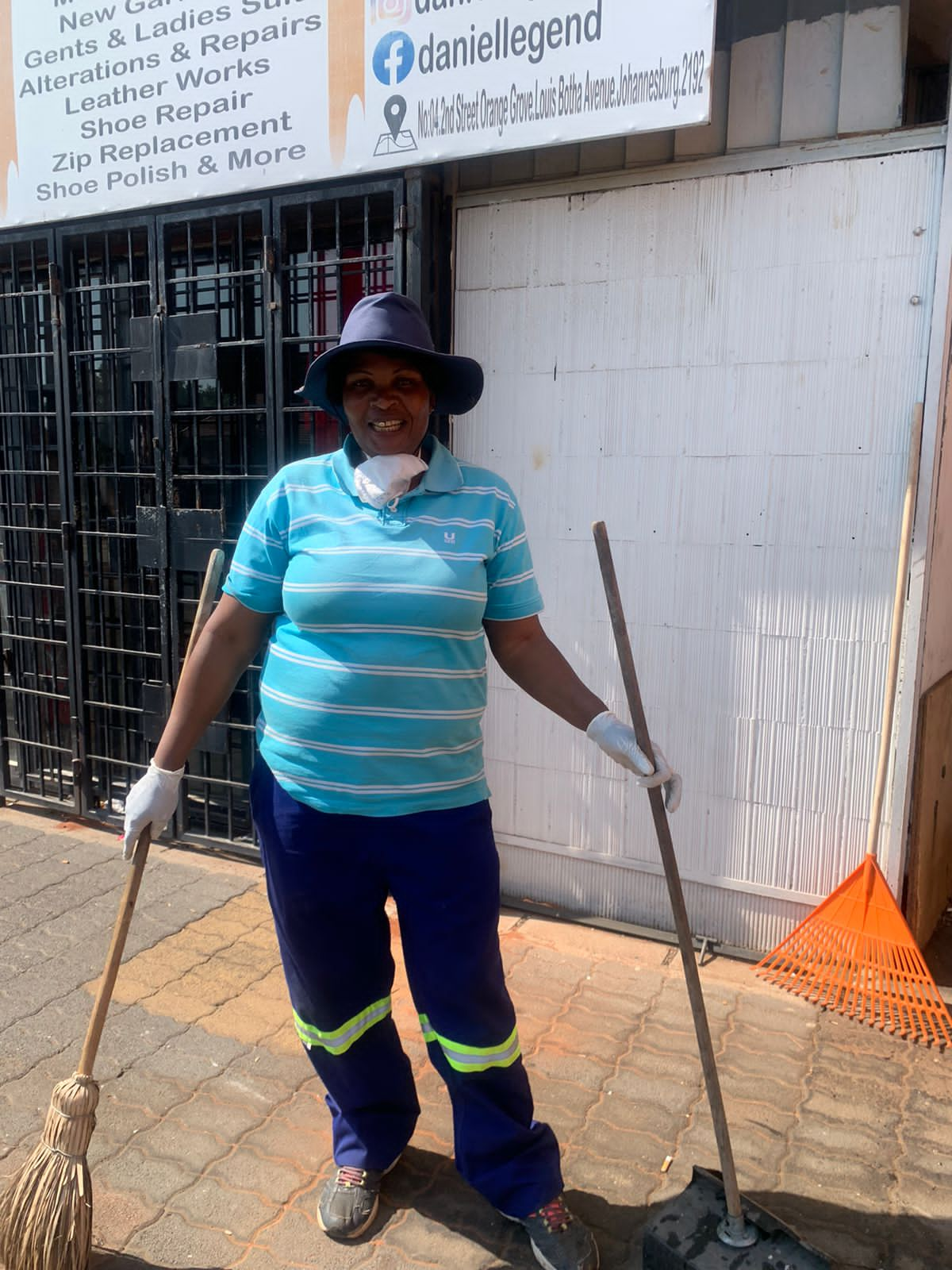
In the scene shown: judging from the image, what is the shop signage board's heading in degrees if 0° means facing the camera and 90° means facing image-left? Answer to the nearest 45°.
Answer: approximately 45°

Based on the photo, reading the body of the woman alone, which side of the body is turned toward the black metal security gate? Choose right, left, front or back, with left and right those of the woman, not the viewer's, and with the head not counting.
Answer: back

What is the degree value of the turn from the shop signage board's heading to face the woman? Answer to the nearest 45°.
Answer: approximately 45° to its left

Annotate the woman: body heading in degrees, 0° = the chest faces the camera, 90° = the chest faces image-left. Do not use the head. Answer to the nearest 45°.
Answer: approximately 0°

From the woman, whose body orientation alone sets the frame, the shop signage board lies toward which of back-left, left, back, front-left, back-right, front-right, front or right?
back

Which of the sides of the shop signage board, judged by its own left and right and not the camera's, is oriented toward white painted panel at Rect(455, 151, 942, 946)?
left

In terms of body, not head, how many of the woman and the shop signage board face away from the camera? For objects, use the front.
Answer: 0

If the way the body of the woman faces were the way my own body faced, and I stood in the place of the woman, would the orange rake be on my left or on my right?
on my left
